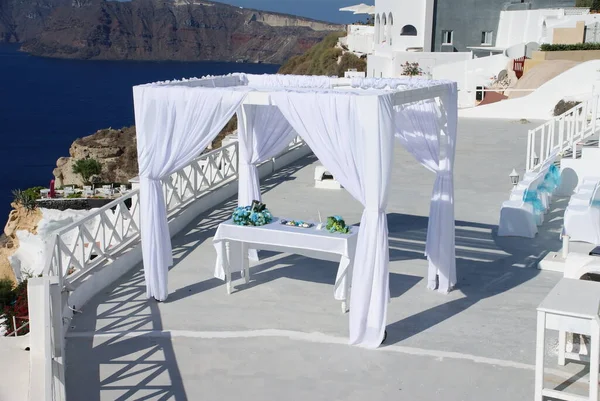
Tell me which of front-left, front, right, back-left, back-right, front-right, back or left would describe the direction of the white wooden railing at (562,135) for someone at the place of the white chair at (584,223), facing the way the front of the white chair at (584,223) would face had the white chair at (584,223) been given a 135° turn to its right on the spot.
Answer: front-left

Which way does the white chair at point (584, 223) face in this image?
to the viewer's left

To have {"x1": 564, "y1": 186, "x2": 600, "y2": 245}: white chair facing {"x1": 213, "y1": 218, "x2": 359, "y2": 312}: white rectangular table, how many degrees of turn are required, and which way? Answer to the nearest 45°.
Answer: approximately 45° to its left

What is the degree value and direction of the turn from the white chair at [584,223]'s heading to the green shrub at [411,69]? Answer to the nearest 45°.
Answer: approximately 90° to its right

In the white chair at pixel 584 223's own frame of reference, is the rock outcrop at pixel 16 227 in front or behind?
in front

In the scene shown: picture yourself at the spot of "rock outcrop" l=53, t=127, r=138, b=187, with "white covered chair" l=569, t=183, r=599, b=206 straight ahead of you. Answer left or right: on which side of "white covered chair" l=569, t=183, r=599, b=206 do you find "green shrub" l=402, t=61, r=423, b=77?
left

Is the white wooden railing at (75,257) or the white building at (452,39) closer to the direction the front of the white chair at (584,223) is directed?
the white wooden railing

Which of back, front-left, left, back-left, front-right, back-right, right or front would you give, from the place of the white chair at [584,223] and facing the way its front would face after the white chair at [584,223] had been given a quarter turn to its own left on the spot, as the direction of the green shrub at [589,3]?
back

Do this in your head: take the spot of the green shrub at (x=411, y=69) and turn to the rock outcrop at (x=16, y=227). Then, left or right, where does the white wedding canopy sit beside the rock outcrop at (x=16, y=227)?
left

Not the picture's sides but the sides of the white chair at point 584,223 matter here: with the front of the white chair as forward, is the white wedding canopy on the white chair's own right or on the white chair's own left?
on the white chair's own left

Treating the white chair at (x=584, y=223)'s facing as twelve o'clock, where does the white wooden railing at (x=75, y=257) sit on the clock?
The white wooden railing is roughly at 11 o'clock from the white chair.

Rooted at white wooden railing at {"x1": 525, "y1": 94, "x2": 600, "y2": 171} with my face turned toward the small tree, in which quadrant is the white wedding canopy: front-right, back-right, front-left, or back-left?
back-left

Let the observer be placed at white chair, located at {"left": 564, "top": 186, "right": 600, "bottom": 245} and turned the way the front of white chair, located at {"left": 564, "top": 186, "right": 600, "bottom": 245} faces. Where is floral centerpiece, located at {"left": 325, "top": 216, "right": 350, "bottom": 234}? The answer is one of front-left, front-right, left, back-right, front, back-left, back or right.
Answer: front-left

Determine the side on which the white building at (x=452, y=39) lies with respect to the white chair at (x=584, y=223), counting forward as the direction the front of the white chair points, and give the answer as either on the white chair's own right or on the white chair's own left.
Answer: on the white chair's own right

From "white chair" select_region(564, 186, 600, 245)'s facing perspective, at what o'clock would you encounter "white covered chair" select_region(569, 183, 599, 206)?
"white covered chair" select_region(569, 183, 599, 206) is roughly at 3 o'clock from "white chair" select_region(564, 186, 600, 245).

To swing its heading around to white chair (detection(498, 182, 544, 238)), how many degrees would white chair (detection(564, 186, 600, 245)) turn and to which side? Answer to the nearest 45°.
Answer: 0° — it already faces it
